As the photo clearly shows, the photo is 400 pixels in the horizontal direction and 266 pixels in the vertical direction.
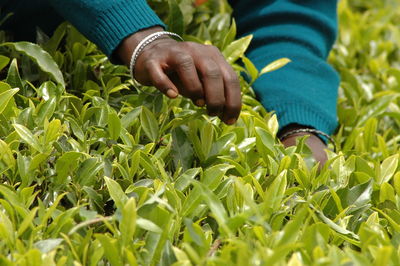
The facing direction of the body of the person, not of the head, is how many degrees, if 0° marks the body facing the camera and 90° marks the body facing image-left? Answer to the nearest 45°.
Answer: approximately 0°

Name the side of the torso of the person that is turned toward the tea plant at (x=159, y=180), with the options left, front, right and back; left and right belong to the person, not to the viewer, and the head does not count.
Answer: front
